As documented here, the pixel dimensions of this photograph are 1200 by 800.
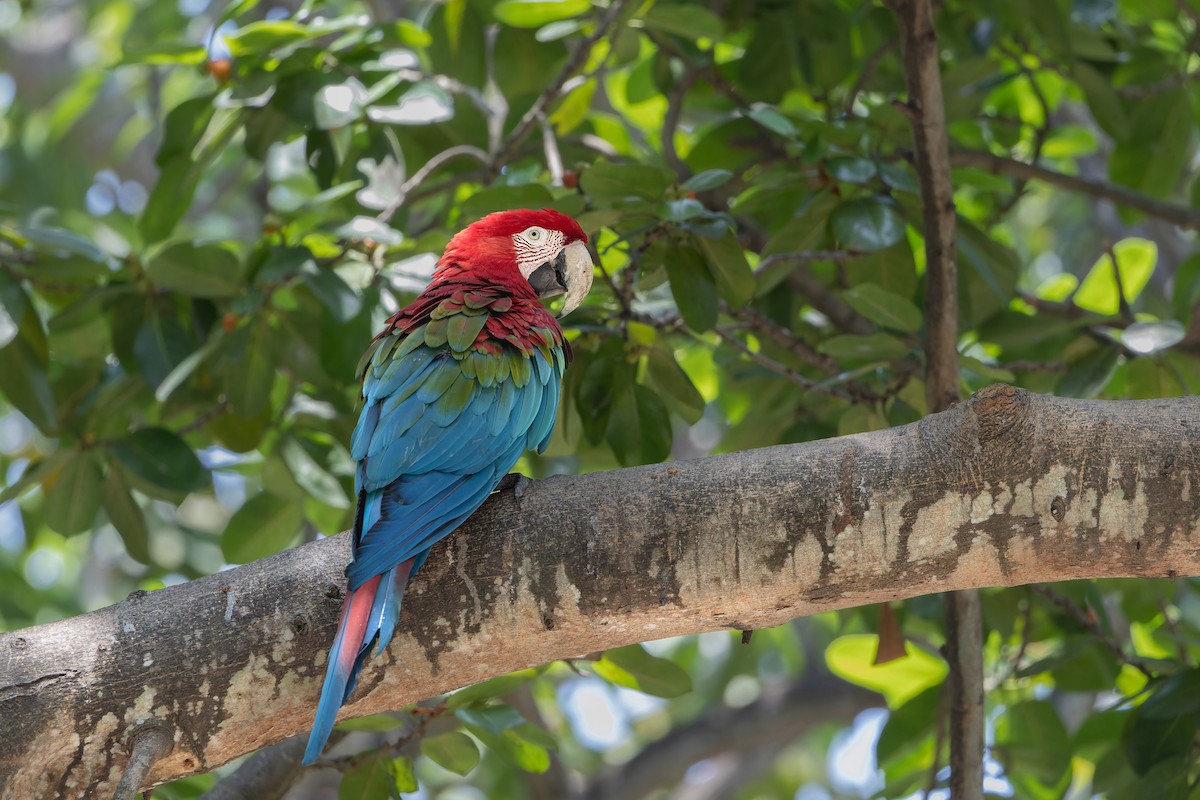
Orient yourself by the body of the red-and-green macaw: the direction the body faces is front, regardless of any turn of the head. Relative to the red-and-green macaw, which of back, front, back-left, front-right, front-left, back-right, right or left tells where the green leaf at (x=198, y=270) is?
left

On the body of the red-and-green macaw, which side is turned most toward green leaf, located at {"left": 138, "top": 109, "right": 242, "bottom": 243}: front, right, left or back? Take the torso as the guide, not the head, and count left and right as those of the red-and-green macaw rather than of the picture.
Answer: left

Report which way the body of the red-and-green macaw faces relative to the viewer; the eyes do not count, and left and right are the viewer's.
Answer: facing away from the viewer and to the right of the viewer

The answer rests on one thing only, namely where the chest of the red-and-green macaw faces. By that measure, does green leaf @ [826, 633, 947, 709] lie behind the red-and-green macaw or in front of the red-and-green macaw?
in front
